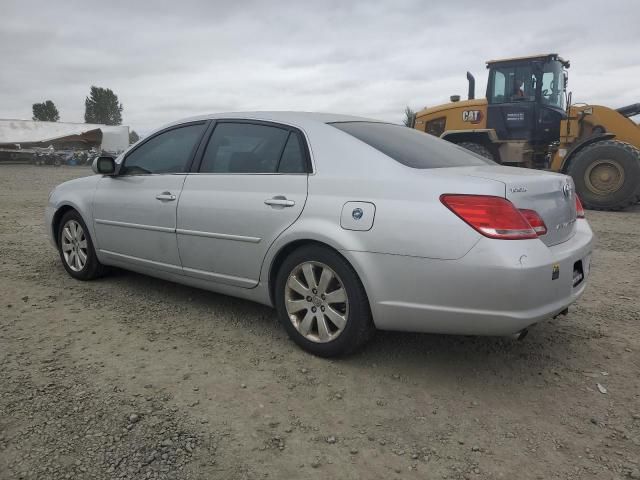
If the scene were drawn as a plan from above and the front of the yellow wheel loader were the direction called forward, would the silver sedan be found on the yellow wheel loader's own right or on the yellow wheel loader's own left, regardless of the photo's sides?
on the yellow wheel loader's own right

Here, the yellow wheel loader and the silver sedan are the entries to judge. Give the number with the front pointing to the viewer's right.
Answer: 1

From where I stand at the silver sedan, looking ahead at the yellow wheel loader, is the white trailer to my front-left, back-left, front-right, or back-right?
front-left

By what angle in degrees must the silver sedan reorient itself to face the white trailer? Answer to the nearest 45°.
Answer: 0° — it already faces it

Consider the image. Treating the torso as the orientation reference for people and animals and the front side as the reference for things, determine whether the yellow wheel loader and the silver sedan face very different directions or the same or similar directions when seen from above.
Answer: very different directions

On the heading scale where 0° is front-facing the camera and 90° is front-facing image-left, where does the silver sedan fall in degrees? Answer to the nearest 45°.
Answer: approximately 135°

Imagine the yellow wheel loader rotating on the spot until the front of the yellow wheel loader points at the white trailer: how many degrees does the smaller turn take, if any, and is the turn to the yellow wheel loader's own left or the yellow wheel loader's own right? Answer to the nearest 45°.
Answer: approximately 135° to the yellow wheel loader's own left

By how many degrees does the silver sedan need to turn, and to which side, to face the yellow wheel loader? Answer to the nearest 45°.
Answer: approximately 90° to its right

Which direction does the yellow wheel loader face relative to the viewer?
to the viewer's right

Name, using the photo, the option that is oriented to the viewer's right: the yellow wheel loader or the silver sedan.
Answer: the yellow wheel loader
